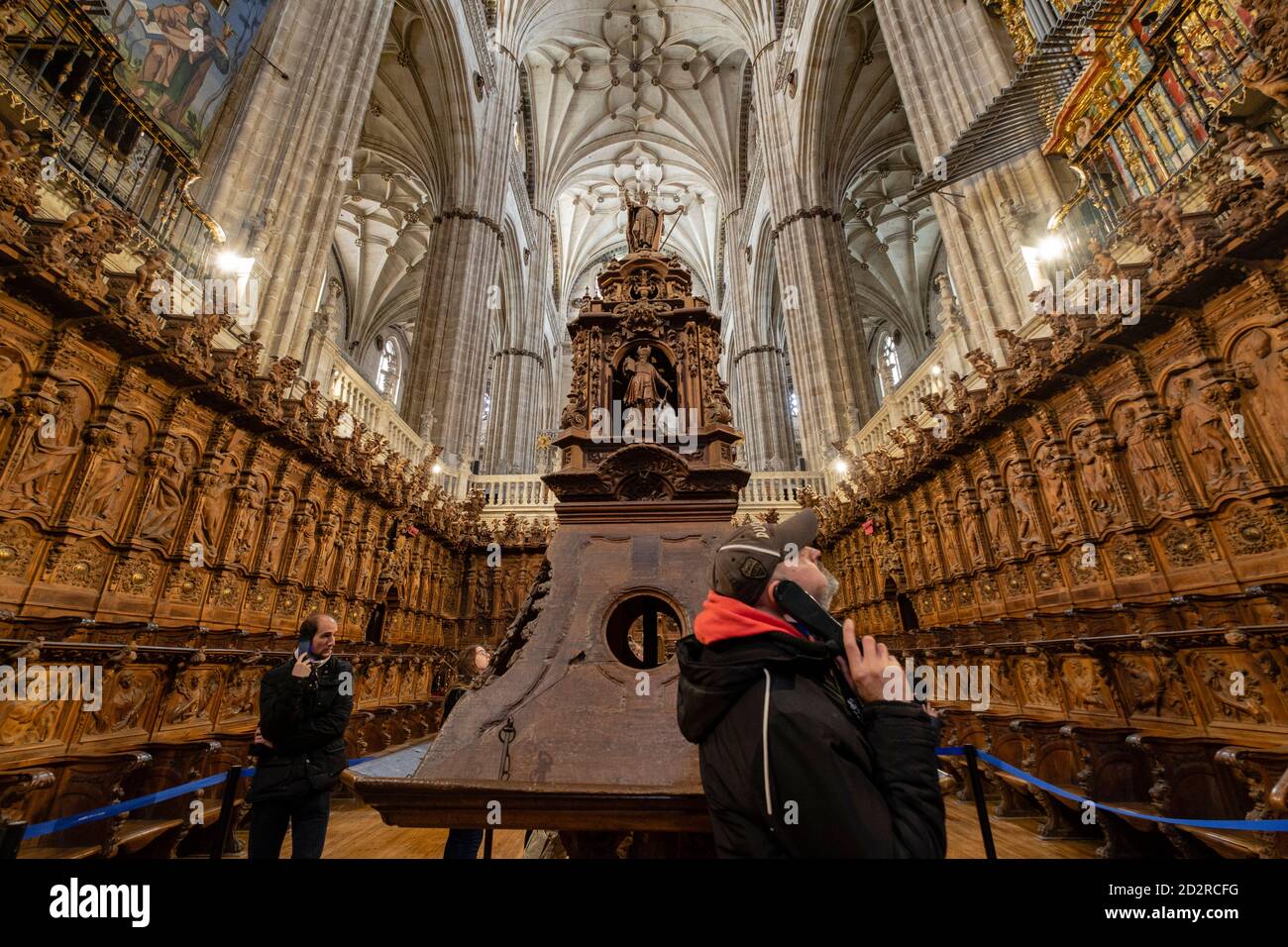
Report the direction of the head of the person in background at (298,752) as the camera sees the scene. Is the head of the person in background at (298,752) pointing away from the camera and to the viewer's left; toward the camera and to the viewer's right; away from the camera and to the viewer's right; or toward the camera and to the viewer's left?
toward the camera and to the viewer's right

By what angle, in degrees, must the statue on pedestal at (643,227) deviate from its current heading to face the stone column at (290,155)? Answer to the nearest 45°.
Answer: approximately 90° to its right

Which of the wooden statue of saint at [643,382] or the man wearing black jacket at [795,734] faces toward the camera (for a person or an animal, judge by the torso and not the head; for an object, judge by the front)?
the wooden statue of saint

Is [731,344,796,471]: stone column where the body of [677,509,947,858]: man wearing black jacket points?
no

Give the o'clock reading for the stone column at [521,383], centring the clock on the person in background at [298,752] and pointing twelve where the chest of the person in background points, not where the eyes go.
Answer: The stone column is roughly at 8 o'clock from the person in background.

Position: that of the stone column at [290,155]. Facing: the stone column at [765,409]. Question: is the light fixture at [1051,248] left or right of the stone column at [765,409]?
right

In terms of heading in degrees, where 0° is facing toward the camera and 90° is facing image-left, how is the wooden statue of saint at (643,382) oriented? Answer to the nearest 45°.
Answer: approximately 0°

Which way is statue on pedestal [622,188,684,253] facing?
toward the camera

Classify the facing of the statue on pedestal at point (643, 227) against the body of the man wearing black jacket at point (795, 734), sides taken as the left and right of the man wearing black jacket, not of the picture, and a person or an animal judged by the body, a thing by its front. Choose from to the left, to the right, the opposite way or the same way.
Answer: to the right

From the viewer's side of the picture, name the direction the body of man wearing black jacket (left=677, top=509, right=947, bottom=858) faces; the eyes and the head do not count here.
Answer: to the viewer's right

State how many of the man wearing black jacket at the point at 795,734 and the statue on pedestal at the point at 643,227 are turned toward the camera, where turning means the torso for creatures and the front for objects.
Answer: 1

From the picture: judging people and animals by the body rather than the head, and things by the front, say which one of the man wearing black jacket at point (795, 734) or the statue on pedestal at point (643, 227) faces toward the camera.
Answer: the statue on pedestal

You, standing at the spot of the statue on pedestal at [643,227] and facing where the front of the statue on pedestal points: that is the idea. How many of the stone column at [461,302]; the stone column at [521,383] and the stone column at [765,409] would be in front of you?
0
